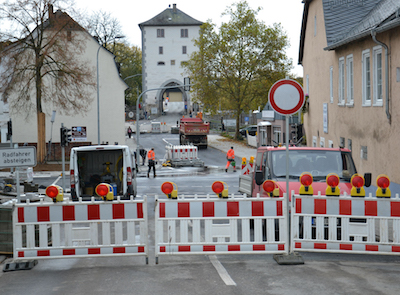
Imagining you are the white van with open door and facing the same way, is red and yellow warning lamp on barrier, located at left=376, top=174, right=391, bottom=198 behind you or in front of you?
behind

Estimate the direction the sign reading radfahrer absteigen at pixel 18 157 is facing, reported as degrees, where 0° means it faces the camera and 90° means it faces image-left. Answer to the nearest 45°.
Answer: approximately 0°

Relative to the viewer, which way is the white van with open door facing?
away from the camera

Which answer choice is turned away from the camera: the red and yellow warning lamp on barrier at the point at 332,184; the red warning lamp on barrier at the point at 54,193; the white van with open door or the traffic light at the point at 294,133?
the white van with open door

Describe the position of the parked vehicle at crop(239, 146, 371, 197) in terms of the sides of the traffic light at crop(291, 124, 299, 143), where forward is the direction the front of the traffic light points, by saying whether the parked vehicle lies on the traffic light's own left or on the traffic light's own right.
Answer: on the traffic light's own left

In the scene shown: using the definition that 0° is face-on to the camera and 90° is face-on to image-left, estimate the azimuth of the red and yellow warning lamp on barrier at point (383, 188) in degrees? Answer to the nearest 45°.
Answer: approximately 0°

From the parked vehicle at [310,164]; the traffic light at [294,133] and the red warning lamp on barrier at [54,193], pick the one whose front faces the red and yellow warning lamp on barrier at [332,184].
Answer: the parked vehicle

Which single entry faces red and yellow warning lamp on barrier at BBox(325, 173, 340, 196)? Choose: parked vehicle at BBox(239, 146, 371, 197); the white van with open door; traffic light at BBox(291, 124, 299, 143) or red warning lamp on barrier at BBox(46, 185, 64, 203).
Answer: the parked vehicle

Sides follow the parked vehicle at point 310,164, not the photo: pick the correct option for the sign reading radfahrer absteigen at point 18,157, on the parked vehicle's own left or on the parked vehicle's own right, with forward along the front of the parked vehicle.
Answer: on the parked vehicle's own right

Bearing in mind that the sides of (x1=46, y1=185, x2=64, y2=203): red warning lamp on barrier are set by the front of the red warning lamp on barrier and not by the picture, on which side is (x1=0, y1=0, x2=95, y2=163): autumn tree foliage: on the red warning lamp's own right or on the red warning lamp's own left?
on the red warning lamp's own right
